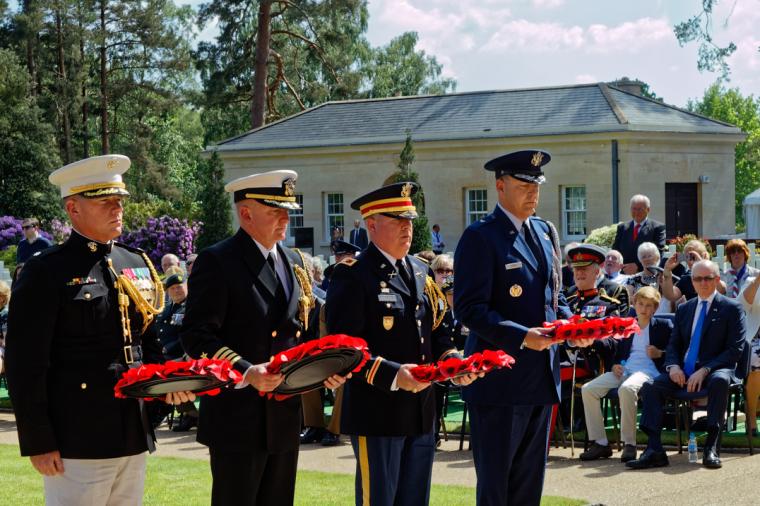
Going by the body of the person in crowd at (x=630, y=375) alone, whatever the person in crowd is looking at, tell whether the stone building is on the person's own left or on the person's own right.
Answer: on the person's own right

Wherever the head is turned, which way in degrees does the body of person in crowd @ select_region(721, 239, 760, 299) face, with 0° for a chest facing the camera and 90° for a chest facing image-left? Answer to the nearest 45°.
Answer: approximately 0°

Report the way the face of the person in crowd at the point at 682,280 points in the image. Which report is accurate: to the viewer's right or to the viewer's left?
to the viewer's left

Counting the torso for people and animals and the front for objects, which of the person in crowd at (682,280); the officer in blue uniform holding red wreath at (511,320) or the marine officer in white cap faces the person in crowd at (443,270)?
the person in crowd at (682,280)

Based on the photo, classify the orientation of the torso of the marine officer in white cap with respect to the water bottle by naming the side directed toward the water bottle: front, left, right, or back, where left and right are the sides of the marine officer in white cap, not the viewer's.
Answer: left

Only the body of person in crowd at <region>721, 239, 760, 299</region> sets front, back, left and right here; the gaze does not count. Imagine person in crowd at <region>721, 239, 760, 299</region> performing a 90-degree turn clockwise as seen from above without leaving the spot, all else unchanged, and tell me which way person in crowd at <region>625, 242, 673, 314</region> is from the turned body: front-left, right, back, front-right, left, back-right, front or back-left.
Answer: front

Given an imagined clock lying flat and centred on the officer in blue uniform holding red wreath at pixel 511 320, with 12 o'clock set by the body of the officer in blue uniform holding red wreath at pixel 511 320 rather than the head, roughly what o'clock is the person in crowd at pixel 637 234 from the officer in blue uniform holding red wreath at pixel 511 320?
the person in crowd at pixel 637 234 is roughly at 8 o'clock from the officer in blue uniform holding red wreath at pixel 511 320.

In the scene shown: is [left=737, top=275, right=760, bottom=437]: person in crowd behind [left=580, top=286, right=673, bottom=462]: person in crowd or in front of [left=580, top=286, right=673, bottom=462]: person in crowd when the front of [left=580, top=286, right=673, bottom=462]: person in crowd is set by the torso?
behind

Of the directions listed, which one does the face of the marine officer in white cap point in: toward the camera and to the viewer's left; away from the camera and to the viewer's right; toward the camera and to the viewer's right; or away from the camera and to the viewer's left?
toward the camera and to the viewer's right

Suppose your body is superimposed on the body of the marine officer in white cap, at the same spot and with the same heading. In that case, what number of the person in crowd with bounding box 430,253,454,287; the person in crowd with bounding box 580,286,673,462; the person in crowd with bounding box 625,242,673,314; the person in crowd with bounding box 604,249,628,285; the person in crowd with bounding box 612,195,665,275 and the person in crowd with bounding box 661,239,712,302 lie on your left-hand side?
6

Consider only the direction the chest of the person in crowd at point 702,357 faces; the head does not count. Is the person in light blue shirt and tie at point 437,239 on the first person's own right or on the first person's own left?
on the first person's own right

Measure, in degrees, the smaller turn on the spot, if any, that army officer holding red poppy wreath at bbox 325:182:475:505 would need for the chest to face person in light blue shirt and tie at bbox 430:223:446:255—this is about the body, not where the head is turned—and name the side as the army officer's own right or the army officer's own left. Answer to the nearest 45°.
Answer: approximately 135° to the army officer's own left
